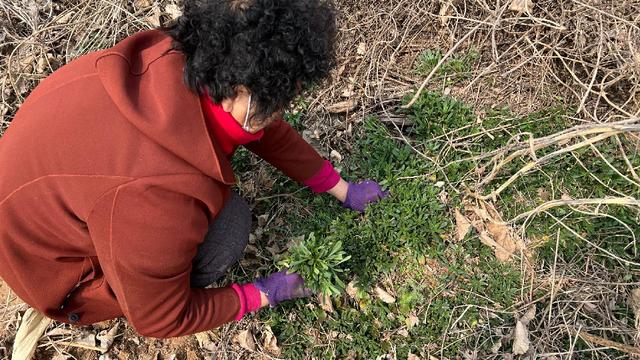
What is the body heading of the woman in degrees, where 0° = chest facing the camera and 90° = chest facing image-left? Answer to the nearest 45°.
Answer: approximately 270°

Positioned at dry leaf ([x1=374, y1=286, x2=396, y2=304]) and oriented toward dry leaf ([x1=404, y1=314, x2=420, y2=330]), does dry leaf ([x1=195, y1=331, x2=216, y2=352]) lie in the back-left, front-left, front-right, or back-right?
back-right

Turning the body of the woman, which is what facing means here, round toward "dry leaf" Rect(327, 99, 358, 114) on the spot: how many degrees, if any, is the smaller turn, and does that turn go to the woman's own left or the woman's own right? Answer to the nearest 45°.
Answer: approximately 45° to the woman's own left

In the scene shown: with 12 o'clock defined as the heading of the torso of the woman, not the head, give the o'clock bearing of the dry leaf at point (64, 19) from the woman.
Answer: The dry leaf is roughly at 9 o'clock from the woman.

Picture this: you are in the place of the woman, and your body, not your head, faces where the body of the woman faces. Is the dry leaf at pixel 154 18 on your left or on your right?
on your left
